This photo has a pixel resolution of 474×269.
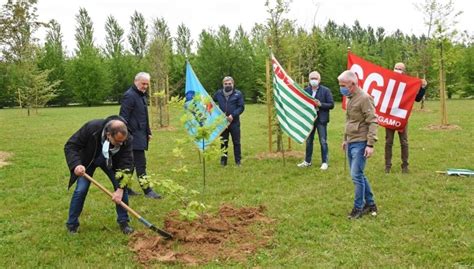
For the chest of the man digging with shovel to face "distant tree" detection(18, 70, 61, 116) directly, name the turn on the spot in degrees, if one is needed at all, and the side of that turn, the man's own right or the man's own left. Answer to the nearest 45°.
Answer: approximately 135° to the man's own left

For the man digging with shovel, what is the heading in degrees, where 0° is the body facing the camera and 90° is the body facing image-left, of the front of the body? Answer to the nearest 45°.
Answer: approximately 315°

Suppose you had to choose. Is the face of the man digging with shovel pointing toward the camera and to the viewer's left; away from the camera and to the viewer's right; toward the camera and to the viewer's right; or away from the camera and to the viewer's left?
toward the camera and to the viewer's right

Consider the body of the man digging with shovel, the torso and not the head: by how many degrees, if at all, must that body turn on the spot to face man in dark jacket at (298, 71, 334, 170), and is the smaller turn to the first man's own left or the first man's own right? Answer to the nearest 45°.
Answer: approximately 90° to the first man's own left

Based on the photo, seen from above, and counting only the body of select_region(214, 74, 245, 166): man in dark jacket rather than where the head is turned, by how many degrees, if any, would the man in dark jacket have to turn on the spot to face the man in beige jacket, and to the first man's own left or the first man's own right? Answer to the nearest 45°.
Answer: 0° — they already face them

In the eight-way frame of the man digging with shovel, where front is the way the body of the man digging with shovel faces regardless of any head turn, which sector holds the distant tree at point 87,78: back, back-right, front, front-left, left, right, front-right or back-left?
back-left

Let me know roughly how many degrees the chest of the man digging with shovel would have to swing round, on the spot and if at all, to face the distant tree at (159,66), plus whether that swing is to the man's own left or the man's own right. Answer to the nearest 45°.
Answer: approximately 135° to the man's own left

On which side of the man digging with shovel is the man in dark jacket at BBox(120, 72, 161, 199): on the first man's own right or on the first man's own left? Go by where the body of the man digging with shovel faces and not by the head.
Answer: on the first man's own left

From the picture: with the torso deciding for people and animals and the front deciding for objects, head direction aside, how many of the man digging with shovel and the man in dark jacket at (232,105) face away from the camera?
0

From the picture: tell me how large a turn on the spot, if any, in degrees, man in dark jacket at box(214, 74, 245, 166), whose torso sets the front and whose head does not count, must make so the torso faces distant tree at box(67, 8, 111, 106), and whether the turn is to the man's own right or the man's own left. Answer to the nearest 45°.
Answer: approximately 180°

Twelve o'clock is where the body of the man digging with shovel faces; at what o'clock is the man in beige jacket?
The man in beige jacket is roughly at 11 o'clock from the man digging with shovel.

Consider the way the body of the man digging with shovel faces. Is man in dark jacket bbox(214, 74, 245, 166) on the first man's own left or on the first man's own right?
on the first man's own left

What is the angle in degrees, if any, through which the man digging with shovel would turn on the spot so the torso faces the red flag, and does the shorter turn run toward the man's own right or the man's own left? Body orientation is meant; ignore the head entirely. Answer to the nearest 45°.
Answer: approximately 45° to the man's own left

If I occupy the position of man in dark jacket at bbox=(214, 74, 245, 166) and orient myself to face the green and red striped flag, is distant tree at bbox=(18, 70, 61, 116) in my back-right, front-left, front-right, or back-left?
back-left

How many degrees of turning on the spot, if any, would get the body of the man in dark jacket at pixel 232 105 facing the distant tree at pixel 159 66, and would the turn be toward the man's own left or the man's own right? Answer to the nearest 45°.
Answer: approximately 180°
